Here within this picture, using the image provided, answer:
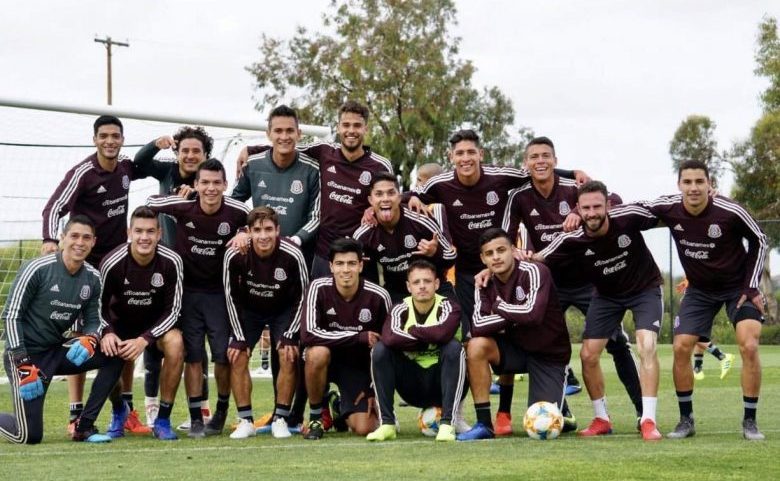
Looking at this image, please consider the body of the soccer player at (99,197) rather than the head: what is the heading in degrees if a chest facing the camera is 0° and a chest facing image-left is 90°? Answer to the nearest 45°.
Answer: approximately 315°

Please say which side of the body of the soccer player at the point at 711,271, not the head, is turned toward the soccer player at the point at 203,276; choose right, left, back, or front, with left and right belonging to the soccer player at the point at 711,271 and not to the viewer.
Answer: right

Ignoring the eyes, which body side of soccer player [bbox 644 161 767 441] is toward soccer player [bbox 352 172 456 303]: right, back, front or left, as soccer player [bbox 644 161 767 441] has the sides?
right

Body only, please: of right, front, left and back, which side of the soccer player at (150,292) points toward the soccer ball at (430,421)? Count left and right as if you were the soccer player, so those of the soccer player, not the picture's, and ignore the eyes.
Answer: left

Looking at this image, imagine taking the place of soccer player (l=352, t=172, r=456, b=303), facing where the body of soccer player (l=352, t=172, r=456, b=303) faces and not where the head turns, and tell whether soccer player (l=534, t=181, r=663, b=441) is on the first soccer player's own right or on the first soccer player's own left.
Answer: on the first soccer player's own left

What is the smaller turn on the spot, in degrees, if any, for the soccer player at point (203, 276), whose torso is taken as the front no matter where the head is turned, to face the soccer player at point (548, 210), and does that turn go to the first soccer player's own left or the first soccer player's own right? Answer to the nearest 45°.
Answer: approximately 90° to the first soccer player's own left

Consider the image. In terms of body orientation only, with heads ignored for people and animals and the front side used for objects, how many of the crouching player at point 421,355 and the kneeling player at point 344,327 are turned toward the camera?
2

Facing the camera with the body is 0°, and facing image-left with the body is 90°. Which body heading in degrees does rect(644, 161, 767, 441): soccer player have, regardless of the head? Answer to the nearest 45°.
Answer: approximately 0°
